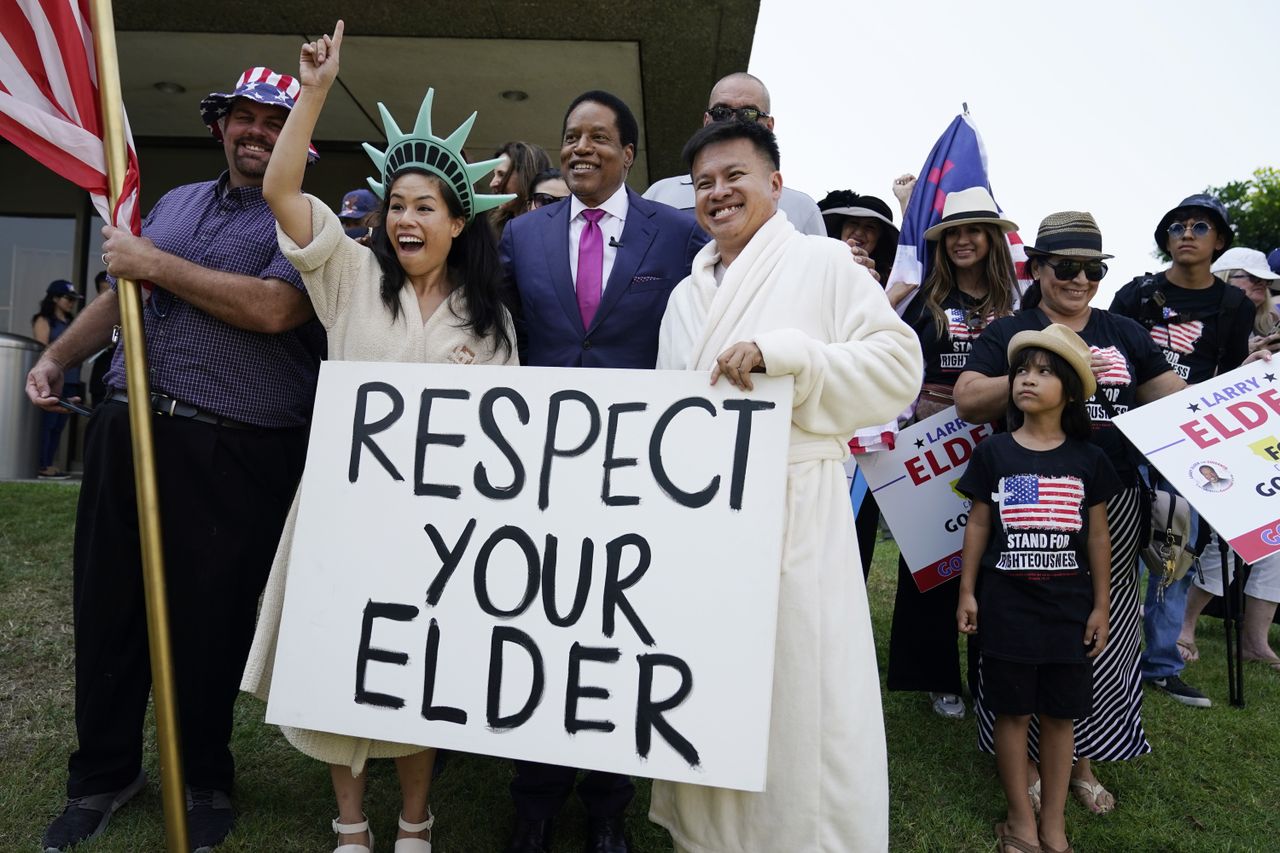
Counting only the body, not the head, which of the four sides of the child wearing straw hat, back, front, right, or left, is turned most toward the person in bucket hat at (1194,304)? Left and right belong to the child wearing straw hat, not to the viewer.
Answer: back

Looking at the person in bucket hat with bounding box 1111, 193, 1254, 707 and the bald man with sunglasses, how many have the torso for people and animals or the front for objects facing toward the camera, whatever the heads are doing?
2

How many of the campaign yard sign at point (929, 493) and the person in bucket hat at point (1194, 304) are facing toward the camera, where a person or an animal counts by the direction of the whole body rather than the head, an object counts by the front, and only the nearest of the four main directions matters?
2

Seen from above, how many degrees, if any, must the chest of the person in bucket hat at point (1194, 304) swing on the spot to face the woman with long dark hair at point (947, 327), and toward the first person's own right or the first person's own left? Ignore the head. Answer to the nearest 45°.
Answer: approximately 45° to the first person's own right

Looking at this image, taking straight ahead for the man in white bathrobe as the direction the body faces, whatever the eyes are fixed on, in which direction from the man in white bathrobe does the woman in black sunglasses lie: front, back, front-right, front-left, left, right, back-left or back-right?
back

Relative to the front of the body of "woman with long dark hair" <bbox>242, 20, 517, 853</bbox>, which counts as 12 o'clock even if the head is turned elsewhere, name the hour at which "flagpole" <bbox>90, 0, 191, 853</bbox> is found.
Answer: The flagpole is roughly at 3 o'clock from the woman with long dark hair.

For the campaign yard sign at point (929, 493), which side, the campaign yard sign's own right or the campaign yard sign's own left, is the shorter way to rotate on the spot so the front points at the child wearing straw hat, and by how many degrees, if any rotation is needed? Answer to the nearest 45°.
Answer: approximately 45° to the campaign yard sign's own left

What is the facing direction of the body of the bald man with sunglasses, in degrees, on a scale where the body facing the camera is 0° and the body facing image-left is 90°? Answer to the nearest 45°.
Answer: approximately 0°

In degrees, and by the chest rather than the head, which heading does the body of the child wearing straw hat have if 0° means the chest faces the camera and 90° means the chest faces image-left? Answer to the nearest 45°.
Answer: approximately 0°
